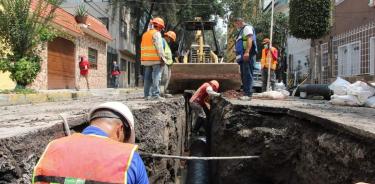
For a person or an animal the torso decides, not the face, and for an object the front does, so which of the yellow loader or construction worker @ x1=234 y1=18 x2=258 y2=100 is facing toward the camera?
the yellow loader

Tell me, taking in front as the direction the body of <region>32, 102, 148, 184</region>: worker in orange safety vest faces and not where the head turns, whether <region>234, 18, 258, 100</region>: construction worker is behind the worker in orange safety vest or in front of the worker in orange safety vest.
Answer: in front

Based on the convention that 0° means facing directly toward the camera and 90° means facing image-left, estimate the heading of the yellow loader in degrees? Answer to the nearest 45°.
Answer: approximately 0°

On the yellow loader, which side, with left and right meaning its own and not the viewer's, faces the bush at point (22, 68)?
right

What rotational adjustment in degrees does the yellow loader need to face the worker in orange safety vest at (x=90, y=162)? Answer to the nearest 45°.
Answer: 0° — it already faces them

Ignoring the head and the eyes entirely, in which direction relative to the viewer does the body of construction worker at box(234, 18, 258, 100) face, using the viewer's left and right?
facing to the left of the viewer

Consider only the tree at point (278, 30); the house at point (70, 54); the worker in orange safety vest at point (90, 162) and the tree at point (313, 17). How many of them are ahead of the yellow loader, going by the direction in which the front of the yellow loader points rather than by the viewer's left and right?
1
